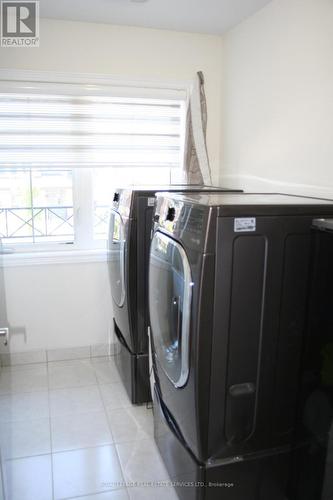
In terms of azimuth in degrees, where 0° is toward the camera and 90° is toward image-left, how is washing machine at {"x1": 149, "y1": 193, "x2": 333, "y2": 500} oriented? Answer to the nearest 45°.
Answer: approximately 45°

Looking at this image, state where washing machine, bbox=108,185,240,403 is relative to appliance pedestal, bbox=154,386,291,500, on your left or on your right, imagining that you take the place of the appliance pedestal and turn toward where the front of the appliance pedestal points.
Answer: on your right

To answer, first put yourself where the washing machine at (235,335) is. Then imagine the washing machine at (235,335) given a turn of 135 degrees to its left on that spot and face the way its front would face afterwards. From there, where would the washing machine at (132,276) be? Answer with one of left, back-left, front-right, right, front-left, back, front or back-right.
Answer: back-left

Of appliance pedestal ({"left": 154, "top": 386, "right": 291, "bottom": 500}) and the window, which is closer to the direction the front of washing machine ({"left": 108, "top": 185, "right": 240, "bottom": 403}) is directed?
the window

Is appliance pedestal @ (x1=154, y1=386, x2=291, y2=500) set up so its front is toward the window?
no

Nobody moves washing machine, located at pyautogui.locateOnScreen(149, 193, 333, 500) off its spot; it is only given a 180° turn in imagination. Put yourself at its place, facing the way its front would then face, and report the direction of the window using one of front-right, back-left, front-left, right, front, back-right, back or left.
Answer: left

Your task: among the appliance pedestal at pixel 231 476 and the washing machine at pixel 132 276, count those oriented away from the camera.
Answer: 0

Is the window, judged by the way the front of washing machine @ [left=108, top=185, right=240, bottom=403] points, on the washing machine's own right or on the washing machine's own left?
on the washing machine's own right

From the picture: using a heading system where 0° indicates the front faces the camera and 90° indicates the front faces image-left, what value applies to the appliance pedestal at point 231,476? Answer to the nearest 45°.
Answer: approximately 45°

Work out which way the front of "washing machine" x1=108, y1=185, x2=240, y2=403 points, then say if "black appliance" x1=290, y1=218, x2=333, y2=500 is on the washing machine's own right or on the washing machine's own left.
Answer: on the washing machine's own left

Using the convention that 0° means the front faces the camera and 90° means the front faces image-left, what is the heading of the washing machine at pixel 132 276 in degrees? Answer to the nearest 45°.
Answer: approximately 90°
